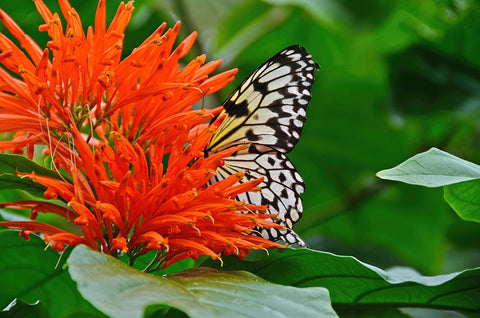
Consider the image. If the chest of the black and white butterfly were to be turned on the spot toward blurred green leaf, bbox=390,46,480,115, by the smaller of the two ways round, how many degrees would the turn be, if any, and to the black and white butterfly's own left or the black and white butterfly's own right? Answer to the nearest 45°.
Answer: approximately 135° to the black and white butterfly's own right

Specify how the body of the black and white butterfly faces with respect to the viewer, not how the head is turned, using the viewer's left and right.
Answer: facing to the left of the viewer
